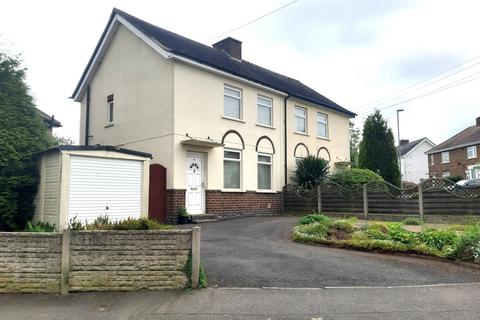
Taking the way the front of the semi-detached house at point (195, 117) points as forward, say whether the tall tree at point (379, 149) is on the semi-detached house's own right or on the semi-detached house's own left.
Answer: on the semi-detached house's own left

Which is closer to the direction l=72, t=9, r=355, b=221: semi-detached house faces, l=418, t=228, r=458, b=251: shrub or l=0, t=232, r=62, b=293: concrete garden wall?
the shrub

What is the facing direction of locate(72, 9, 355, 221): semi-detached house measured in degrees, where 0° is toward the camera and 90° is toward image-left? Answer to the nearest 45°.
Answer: approximately 315°

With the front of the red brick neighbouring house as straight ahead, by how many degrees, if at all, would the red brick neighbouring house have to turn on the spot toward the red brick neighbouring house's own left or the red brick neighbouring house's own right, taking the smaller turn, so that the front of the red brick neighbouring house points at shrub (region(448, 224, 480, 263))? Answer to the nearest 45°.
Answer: approximately 45° to the red brick neighbouring house's own left

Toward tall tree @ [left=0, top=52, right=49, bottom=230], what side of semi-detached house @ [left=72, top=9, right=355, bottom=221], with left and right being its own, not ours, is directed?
right

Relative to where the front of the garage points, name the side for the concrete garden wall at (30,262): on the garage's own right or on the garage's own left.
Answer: on the garage's own right

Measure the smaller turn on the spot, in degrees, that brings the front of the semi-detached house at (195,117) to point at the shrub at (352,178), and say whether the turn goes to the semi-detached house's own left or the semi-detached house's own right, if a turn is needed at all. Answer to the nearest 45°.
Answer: approximately 45° to the semi-detached house's own left

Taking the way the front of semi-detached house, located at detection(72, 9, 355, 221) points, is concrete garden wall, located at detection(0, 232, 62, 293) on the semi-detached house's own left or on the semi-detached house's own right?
on the semi-detached house's own right

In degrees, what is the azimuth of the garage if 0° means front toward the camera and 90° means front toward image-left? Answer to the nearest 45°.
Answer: approximately 315°
